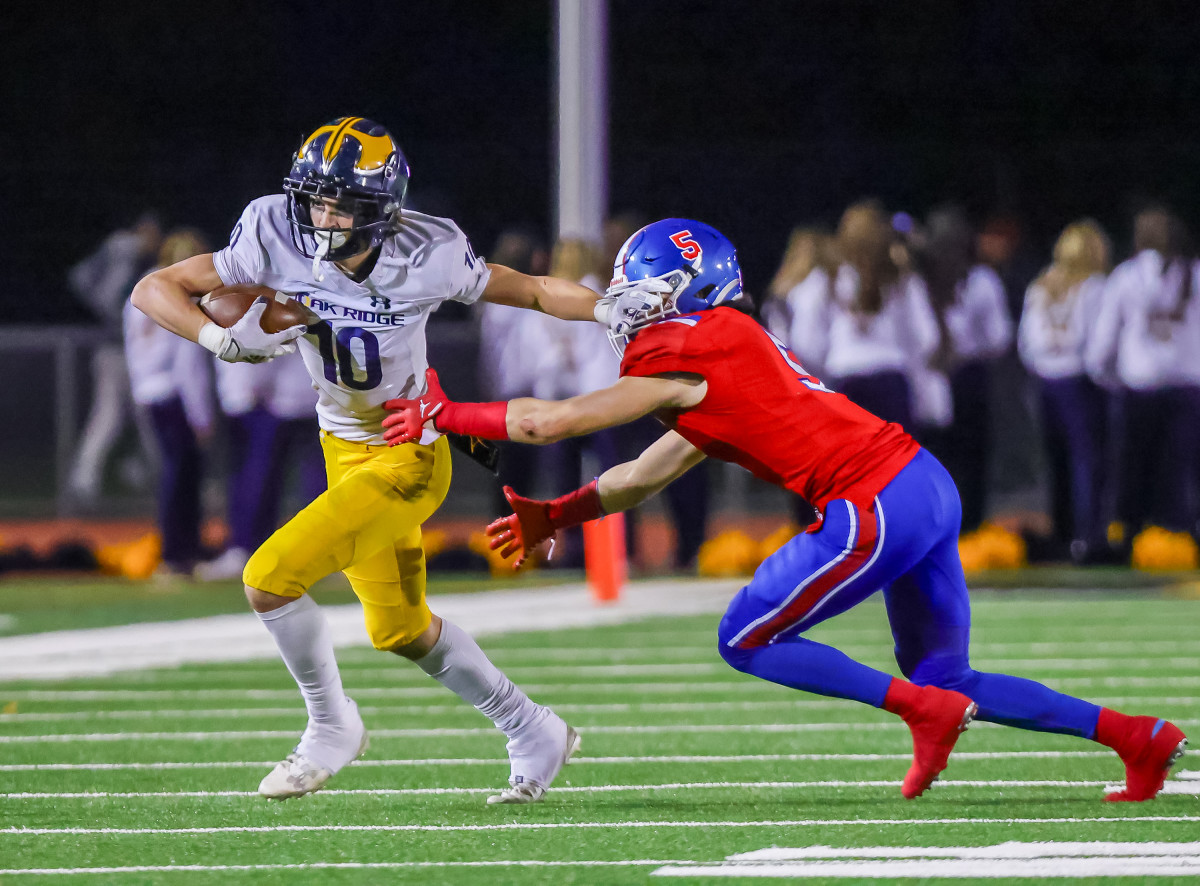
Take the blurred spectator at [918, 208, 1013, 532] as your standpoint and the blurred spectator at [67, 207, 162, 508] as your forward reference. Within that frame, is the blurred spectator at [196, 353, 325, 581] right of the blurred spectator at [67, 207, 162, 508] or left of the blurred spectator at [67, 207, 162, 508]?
left

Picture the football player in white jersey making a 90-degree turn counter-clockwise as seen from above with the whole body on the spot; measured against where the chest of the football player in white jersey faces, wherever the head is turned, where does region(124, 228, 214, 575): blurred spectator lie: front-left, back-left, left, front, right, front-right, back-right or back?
back-left

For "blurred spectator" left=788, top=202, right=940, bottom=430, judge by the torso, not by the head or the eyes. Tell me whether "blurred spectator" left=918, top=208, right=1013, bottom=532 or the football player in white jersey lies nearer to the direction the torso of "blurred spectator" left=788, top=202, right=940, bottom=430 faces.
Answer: the blurred spectator

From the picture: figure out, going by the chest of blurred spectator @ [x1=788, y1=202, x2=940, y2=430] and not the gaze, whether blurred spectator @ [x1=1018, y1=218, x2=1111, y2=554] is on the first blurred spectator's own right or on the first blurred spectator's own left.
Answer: on the first blurred spectator's own right

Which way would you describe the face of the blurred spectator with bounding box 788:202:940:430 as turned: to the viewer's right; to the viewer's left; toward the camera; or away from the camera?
away from the camera

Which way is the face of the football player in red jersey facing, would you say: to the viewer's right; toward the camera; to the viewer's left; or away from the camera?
to the viewer's left

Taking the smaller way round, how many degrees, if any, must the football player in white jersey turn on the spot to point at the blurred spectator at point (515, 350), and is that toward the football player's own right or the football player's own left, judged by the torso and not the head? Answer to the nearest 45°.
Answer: approximately 135° to the football player's own right

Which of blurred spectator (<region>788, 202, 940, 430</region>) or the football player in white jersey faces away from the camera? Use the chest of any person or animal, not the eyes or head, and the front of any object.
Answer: the blurred spectator

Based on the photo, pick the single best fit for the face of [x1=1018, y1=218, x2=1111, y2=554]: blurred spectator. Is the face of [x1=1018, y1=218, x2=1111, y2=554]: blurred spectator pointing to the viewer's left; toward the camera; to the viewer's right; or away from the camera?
away from the camera

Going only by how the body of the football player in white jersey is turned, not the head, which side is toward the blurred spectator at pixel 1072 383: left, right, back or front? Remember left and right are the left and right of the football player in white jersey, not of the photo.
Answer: back

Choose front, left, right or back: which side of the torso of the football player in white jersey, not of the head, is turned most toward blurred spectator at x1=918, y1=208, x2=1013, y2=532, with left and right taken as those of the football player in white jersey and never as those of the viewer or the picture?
back

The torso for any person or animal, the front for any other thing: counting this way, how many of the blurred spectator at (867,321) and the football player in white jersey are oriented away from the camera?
1

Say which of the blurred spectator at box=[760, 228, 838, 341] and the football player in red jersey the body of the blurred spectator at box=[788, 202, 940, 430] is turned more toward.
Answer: the blurred spectator

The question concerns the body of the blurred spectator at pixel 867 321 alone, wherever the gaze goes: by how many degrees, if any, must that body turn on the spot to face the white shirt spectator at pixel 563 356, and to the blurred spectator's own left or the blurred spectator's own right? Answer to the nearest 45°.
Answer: approximately 90° to the blurred spectator's own left

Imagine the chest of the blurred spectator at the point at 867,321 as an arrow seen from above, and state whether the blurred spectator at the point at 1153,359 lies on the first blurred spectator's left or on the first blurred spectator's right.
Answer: on the first blurred spectator's right

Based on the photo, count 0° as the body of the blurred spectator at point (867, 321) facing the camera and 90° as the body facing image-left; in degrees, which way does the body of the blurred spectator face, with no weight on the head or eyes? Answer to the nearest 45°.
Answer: approximately 180°
